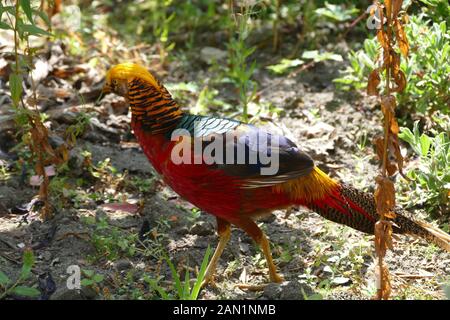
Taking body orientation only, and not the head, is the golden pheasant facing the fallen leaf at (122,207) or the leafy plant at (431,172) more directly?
the fallen leaf

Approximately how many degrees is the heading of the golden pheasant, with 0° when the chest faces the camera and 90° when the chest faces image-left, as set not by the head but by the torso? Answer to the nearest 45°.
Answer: approximately 90°

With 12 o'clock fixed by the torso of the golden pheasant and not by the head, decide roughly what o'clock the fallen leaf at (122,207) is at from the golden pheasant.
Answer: The fallen leaf is roughly at 1 o'clock from the golden pheasant.

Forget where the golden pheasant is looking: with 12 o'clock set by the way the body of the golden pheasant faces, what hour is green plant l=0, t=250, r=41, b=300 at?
The green plant is roughly at 11 o'clock from the golden pheasant.

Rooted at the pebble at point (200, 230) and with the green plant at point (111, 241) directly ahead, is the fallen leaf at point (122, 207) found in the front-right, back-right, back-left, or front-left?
front-right

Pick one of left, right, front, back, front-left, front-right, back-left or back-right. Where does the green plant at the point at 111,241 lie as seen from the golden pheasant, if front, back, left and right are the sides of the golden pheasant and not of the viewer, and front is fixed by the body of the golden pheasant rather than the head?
front

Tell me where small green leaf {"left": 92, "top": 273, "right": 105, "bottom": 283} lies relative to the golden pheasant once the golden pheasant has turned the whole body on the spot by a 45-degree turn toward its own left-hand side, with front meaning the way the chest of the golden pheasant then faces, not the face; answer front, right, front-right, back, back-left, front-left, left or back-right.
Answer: front

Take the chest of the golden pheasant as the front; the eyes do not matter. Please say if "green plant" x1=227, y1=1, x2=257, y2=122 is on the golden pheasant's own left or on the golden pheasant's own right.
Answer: on the golden pheasant's own right

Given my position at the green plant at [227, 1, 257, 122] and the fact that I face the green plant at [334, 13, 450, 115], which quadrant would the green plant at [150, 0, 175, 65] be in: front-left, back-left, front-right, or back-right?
back-left

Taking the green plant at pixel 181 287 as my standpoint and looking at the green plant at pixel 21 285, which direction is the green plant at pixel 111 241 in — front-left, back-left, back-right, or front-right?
front-right

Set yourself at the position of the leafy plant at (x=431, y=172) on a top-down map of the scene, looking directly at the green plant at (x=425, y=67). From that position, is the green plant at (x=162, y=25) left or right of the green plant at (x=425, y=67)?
left

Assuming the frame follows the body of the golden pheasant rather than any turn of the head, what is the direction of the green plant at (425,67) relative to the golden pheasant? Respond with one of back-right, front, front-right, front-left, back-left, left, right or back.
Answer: back-right

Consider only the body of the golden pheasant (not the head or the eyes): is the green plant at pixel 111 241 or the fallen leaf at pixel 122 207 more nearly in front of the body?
the green plant
